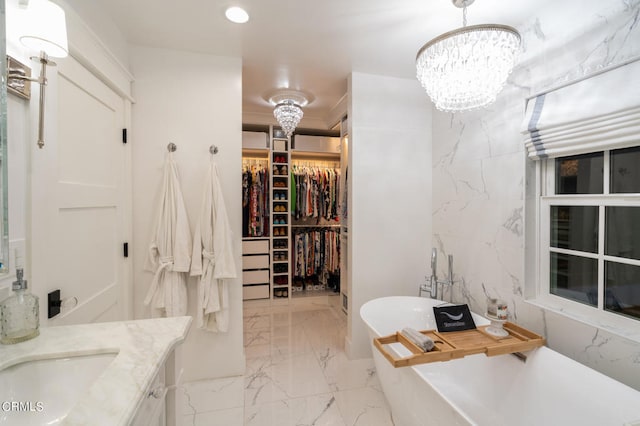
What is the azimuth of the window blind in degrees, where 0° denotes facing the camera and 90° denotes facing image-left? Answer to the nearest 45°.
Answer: approximately 45°

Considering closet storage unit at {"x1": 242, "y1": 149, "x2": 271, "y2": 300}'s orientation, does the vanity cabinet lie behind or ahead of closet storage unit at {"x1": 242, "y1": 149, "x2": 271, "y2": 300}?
ahead

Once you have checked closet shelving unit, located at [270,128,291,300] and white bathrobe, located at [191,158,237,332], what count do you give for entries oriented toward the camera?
2

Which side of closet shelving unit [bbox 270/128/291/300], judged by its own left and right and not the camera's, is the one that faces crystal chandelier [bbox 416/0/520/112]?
front

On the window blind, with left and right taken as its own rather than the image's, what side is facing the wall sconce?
front

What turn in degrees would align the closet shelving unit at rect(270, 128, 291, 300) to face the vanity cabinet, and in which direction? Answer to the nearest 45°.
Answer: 0° — it already faces it

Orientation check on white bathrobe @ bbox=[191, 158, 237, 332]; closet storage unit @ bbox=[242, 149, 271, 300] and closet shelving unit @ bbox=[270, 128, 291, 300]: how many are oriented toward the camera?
3

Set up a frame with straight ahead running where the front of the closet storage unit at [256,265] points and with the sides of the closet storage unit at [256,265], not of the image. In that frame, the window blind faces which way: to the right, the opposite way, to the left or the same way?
to the right

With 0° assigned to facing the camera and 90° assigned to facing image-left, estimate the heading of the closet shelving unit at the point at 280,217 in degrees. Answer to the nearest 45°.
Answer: approximately 0°

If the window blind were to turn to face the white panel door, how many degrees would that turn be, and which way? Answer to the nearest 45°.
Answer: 0° — it already faces it

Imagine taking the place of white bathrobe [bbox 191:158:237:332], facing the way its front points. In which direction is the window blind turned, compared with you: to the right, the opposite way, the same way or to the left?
to the right

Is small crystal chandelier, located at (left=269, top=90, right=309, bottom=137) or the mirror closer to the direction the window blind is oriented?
the mirror
